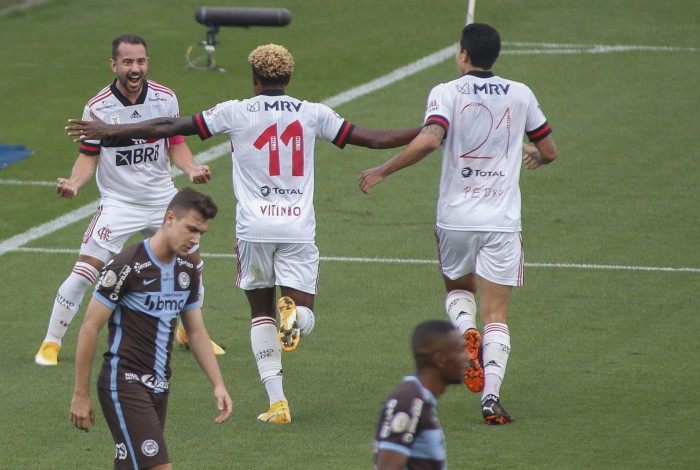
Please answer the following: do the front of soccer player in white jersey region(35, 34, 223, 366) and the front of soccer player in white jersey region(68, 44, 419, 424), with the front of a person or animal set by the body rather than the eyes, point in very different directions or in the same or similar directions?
very different directions

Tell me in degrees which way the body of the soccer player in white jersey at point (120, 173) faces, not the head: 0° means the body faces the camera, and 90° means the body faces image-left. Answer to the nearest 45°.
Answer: approximately 0°

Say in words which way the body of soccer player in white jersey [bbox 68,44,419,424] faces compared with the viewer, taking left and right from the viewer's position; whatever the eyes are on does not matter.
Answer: facing away from the viewer

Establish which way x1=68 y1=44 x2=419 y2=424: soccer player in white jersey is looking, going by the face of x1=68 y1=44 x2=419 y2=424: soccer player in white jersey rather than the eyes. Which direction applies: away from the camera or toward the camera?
away from the camera

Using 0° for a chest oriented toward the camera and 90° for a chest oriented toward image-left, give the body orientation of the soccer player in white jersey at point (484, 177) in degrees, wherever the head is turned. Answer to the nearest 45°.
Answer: approximately 180°

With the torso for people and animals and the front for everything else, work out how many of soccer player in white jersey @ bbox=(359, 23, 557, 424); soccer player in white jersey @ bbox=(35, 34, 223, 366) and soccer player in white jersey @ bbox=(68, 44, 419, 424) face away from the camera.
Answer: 2

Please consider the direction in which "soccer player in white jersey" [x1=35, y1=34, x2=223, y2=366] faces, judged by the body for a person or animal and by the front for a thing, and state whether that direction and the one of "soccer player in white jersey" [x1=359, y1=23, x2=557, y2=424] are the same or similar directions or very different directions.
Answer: very different directions
